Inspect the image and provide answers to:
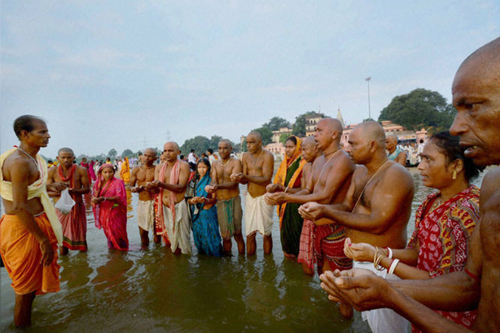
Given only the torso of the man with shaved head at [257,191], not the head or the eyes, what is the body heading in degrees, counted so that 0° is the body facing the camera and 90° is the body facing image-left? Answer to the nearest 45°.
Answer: approximately 45°

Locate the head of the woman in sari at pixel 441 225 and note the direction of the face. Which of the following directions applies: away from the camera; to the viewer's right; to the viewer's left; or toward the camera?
to the viewer's left

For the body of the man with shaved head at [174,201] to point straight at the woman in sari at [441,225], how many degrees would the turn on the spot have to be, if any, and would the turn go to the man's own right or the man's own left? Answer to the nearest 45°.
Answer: approximately 45° to the man's own left

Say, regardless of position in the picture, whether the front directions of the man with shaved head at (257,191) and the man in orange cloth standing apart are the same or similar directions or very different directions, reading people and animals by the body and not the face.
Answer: very different directions

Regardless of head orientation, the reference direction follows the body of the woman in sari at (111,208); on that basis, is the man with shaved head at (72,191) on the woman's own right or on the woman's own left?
on the woman's own right

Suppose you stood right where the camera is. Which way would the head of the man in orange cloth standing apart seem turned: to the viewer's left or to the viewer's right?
to the viewer's right

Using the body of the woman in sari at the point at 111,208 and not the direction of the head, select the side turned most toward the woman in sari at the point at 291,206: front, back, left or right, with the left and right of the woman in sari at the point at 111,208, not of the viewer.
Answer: left

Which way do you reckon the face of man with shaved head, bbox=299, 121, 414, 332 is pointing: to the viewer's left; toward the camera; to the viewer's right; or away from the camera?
to the viewer's left

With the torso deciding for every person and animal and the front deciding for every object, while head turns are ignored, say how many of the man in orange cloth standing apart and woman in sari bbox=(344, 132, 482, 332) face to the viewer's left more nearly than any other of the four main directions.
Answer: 1

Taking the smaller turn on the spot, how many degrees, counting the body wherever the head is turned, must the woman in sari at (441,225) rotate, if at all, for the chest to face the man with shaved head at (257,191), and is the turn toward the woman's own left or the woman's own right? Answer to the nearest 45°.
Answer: approximately 45° to the woman's own right

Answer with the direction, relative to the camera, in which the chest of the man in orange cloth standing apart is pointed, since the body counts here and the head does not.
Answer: to the viewer's right

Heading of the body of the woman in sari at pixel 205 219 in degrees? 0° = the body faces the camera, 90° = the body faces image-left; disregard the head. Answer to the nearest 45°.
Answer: approximately 45°

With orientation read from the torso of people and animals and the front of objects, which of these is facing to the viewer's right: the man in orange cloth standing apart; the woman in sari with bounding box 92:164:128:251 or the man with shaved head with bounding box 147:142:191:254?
the man in orange cloth standing apart

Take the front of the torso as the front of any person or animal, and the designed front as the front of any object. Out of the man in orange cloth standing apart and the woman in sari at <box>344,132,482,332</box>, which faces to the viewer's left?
the woman in sari
